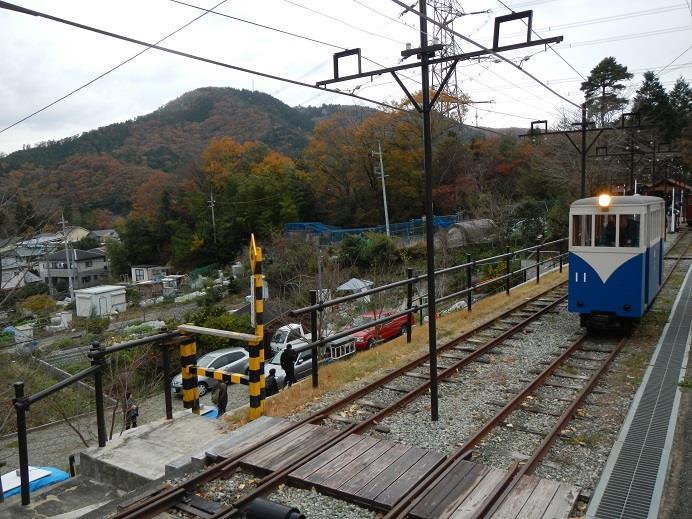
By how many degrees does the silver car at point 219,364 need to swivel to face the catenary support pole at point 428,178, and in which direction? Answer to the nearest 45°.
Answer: approximately 45° to its left

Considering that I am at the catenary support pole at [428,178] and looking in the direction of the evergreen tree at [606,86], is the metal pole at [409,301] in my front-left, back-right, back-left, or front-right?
front-left

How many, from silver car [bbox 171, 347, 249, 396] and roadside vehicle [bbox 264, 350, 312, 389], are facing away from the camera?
0

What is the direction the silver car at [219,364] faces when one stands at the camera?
facing the viewer and to the left of the viewer

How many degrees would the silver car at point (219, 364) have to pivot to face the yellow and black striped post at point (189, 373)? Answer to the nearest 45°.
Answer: approximately 45° to its left

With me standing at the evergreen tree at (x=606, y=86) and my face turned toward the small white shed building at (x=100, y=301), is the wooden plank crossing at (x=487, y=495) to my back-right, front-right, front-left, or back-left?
front-left

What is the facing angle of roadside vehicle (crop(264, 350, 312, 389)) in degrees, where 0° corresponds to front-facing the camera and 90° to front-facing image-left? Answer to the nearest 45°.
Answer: approximately 45°

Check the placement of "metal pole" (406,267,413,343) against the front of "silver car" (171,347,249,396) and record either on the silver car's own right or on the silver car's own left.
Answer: on the silver car's own left

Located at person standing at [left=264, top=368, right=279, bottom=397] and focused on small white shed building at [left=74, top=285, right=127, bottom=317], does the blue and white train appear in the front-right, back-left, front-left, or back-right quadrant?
back-right

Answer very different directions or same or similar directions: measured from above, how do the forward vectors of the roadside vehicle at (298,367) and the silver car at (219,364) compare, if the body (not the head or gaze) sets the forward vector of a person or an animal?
same or similar directions

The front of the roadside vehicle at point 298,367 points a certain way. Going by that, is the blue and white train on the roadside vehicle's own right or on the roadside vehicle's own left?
on the roadside vehicle's own left

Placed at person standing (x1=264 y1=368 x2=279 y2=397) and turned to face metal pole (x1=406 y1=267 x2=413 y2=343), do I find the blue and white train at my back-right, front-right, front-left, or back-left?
front-left
